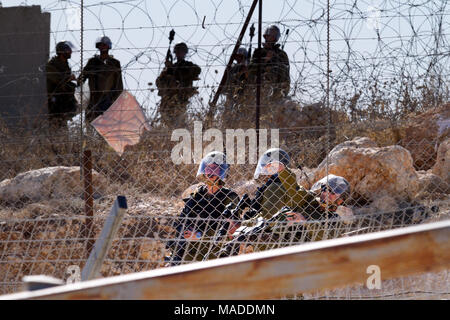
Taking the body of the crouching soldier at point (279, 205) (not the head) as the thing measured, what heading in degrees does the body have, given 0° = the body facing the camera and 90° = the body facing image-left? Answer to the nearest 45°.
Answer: approximately 45°

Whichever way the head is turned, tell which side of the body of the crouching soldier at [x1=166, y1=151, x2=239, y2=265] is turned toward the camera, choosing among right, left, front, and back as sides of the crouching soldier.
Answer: front

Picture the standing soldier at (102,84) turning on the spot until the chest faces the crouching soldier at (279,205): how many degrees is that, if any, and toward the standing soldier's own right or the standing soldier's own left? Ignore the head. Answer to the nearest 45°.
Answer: approximately 45° to the standing soldier's own left

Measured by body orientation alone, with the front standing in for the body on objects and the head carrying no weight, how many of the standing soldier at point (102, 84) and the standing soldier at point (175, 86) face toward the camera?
2

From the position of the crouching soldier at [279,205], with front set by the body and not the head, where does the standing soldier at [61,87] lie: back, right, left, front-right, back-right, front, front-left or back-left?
right

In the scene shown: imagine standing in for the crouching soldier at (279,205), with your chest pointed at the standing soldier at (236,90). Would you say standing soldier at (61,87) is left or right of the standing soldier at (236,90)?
left

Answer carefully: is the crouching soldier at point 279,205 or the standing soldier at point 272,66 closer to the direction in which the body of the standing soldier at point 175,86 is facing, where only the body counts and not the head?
the crouching soldier

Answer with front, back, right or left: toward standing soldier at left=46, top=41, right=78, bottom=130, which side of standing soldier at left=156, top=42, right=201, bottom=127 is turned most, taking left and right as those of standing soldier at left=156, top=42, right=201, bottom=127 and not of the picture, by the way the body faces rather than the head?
right

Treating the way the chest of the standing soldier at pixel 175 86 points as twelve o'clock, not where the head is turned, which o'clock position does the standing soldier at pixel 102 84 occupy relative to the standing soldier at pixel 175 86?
the standing soldier at pixel 102 84 is roughly at 2 o'clock from the standing soldier at pixel 175 86.

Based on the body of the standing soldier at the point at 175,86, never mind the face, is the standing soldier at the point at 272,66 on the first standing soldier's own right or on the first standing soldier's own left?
on the first standing soldier's own left
